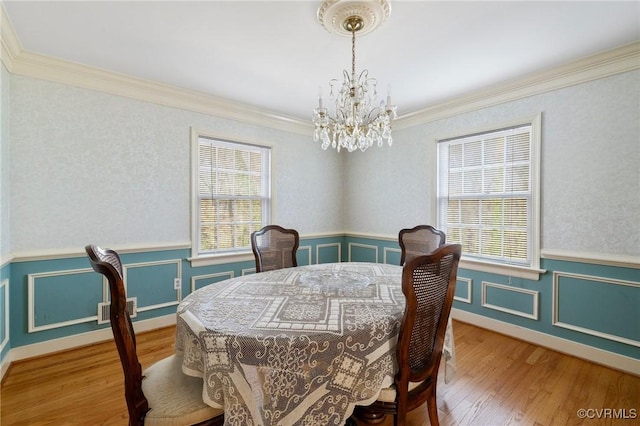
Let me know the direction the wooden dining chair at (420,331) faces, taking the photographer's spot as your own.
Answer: facing away from the viewer and to the left of the viewer

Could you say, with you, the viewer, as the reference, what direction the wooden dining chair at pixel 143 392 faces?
facing to the right of the viewer

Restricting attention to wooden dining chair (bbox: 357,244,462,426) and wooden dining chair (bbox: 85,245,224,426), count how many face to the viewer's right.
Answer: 1

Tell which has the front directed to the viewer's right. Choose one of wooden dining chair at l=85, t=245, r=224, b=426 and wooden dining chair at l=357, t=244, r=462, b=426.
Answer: wooden dining chair at l=85, t=245, r=224, b=426

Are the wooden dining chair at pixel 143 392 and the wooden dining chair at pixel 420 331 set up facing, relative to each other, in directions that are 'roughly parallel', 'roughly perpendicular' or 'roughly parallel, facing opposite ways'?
roughly perpendicular

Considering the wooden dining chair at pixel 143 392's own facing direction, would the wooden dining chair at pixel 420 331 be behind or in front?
in front
